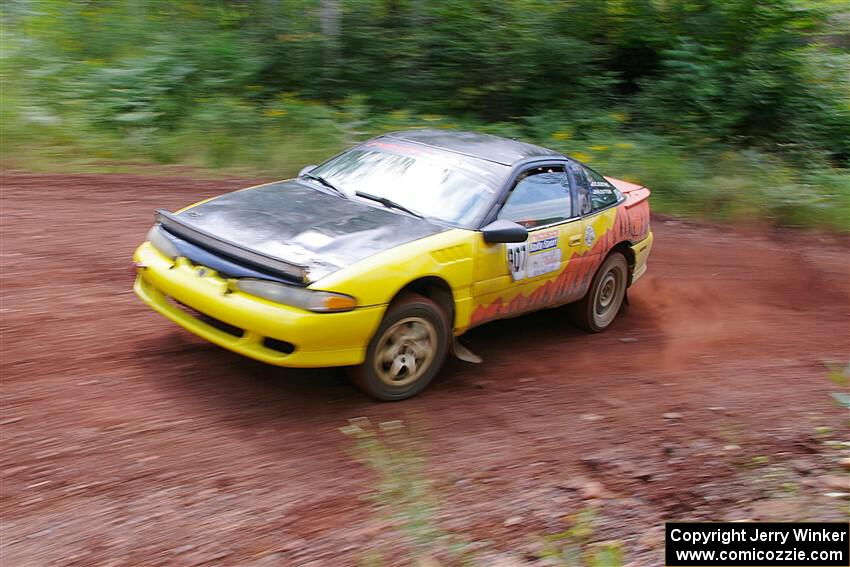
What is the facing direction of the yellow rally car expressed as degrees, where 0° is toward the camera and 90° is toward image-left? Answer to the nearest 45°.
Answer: approximately 45°
